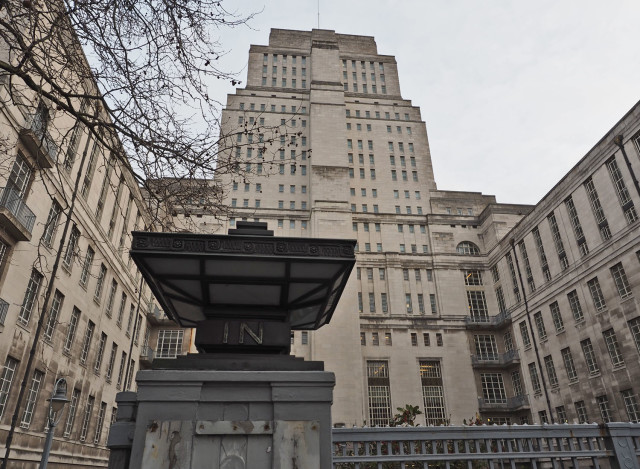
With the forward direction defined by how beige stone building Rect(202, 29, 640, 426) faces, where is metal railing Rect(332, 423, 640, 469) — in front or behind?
in front

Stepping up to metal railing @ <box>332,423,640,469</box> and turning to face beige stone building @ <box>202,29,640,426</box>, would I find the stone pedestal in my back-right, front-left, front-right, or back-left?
back-left

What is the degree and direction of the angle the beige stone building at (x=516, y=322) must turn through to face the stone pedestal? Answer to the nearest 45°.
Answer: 0° — it already faces it

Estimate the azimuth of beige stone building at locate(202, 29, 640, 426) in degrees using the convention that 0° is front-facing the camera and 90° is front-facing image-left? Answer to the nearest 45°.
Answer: approximately 0°
